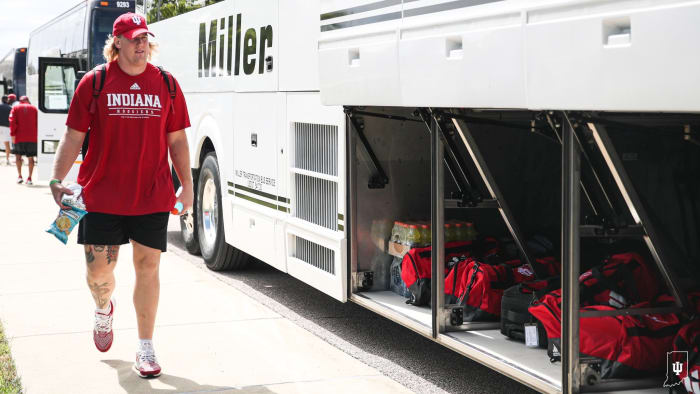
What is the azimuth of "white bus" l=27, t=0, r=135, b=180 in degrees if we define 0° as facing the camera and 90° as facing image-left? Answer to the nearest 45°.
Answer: approximately 315°

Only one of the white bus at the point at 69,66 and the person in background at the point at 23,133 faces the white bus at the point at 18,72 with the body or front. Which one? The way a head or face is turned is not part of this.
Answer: the person in background

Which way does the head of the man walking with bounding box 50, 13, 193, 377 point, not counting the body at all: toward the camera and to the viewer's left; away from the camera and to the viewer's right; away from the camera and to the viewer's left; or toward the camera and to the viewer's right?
toward the camera and to the viewer's right

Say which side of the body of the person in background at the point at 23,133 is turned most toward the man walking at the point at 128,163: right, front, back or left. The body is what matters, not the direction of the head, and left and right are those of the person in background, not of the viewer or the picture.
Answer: back

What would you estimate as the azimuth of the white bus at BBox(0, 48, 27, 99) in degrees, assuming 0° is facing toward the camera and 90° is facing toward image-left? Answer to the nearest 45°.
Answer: approximately 315°

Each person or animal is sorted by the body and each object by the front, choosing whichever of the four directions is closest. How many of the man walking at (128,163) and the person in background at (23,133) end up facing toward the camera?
1

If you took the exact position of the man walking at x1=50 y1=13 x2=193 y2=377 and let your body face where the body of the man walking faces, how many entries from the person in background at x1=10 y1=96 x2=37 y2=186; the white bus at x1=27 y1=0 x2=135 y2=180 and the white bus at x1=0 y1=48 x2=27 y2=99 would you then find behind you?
3

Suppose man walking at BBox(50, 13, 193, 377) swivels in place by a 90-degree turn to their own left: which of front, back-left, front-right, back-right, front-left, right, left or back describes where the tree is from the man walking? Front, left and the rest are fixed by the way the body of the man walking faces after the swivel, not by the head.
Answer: left

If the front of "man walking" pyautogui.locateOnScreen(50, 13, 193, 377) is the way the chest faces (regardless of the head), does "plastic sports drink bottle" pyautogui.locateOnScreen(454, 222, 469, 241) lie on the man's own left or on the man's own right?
on the man's own left

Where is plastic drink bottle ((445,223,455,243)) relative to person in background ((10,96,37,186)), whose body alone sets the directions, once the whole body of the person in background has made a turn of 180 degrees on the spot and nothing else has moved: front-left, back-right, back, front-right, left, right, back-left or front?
front
